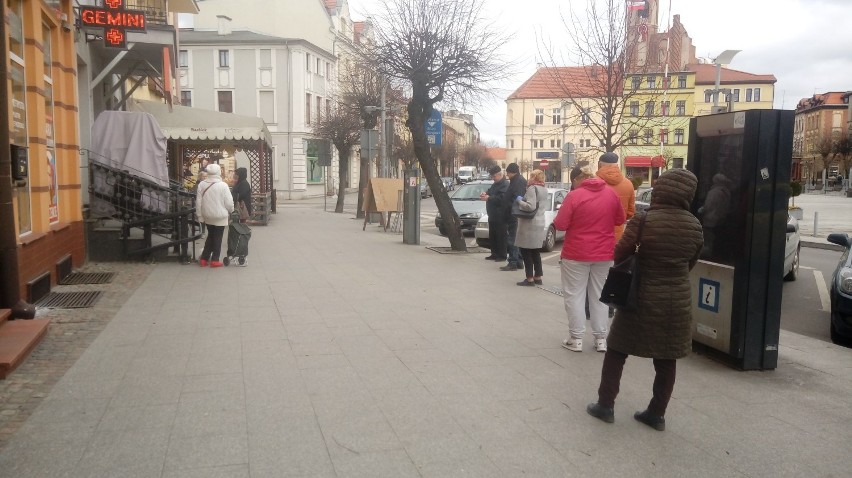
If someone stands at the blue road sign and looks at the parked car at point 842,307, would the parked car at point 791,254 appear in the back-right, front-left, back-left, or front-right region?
front-left

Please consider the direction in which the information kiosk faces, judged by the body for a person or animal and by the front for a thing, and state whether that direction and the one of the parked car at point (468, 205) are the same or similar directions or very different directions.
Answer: same or similar directions

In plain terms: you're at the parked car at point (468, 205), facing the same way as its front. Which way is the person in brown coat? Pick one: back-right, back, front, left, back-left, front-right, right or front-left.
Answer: front-left

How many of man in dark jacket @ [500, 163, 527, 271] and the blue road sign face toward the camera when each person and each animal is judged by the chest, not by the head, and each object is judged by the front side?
1

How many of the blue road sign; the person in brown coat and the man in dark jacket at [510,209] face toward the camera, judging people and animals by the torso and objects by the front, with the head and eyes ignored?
1

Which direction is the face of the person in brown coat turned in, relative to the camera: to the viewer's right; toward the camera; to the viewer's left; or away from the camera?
away from the camera

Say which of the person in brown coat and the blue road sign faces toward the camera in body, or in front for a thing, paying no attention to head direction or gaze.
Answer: the blue road sign

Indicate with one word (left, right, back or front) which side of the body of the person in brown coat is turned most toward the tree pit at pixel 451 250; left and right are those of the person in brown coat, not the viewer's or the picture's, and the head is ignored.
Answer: front

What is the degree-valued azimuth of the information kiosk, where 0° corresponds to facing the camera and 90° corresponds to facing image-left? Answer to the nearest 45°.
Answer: approximately 45°

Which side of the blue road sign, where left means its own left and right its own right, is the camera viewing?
front

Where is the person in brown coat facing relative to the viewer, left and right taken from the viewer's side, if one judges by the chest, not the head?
facing away from the viewer and to the left of the viewer
